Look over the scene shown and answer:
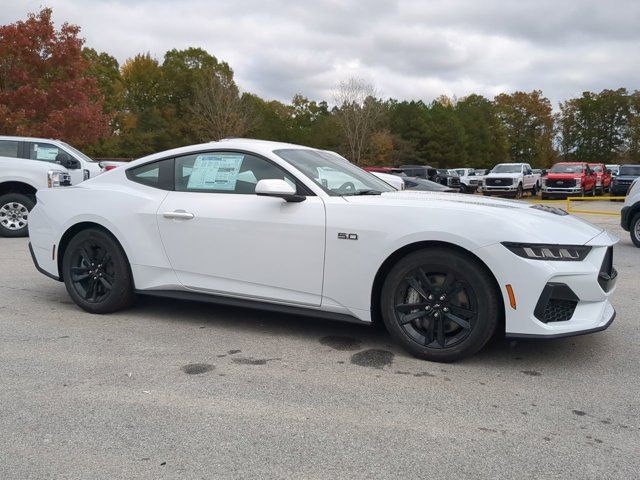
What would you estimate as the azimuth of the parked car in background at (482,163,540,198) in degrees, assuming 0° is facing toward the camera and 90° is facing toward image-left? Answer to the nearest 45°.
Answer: approximately 45°

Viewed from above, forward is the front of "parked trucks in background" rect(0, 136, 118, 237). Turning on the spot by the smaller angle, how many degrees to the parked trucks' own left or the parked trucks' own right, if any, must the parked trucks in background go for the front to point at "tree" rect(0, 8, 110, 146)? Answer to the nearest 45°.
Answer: approximately 90° to the parked trucks' own left

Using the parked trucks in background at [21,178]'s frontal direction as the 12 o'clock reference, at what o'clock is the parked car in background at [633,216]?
the parked car in background at [633,216] is roughly at 1 o'clock from the parked trucks in background at [21,178].

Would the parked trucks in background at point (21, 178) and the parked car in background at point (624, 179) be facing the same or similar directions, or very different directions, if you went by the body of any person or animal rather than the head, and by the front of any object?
very different directions

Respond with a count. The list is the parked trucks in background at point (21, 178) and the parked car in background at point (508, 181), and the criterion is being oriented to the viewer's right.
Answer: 1

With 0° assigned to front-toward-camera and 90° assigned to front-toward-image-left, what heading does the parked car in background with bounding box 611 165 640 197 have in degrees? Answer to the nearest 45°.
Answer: approximately 45°

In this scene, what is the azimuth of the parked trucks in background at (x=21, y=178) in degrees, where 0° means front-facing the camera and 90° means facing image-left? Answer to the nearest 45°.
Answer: approximately 270°

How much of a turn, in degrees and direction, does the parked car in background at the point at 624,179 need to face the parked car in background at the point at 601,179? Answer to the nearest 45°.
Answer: approximately 135° to its right
